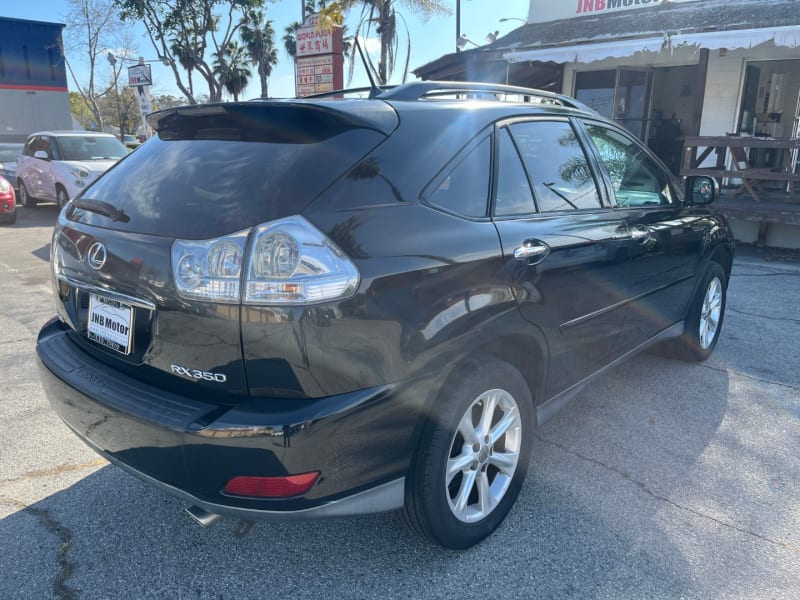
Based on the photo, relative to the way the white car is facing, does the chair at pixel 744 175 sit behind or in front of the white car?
in front

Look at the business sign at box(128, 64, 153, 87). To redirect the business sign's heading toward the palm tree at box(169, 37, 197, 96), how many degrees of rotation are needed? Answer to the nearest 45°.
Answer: approximately 180°

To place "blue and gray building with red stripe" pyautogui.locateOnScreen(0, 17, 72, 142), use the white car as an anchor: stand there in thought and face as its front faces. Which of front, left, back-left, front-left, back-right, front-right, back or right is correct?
back-left

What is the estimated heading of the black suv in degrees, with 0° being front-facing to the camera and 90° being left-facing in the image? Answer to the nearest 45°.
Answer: approximately 225°

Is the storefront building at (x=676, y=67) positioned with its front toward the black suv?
yes

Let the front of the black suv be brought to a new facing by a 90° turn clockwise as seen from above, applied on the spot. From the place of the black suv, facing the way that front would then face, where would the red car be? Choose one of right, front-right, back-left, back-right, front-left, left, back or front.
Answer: back

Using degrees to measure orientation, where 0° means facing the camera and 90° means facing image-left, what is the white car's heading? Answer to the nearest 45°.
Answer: approximately 315°

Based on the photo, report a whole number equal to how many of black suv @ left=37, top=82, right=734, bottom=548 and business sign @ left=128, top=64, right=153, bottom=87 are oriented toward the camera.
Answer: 1

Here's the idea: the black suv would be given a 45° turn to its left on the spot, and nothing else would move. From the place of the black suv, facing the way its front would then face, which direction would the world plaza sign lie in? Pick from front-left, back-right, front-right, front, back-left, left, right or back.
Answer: front

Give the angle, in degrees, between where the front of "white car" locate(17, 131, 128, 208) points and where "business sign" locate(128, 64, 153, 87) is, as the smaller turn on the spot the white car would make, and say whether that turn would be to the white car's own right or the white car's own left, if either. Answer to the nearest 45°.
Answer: approximately 90° to the white car's own left

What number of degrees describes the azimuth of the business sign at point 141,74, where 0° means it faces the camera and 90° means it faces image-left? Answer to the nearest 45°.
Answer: approximately 0°

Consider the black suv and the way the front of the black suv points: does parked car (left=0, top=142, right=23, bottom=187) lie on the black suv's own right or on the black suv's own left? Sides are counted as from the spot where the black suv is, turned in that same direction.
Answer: on the black suv's own left
